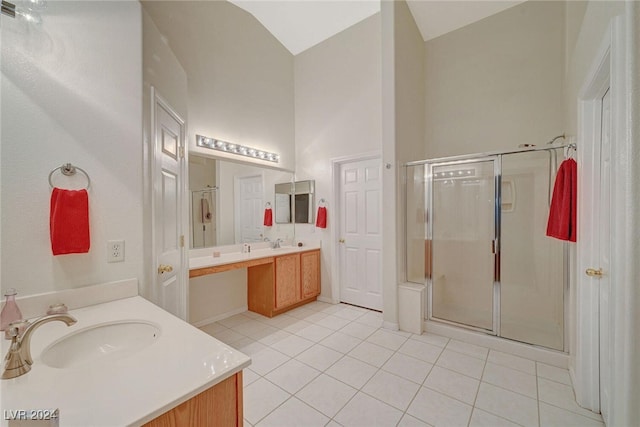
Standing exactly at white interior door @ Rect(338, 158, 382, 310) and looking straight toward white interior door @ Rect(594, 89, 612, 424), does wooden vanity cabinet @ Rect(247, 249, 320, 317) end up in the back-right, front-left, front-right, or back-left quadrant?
back-right

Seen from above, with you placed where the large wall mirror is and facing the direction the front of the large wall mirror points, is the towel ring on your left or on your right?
on your right

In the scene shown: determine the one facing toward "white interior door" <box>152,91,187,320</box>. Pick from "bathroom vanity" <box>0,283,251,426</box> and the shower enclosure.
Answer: the shower enclosure
